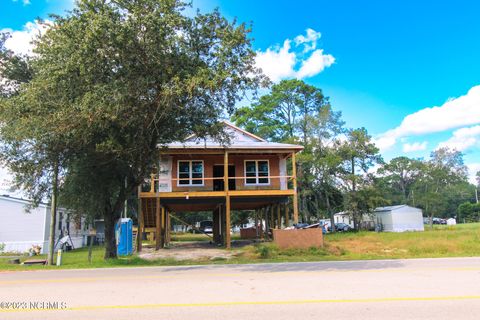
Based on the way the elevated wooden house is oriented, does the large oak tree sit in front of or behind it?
in front

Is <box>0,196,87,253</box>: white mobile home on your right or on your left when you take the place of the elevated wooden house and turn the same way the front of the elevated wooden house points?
on your right

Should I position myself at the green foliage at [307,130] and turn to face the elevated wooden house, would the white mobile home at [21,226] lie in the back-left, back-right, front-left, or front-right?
front-right

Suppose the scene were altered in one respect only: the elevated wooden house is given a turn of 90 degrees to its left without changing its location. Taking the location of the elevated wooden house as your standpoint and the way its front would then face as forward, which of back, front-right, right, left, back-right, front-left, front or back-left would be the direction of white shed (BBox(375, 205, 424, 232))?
front-left

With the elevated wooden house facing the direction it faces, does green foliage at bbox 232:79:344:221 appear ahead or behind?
behind

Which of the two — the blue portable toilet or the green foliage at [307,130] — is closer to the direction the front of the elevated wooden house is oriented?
the blue portable toilet

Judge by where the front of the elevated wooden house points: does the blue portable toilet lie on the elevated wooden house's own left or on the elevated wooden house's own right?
on the elevated wooden house's own right

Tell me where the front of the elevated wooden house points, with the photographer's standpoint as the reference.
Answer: facing the viewer
